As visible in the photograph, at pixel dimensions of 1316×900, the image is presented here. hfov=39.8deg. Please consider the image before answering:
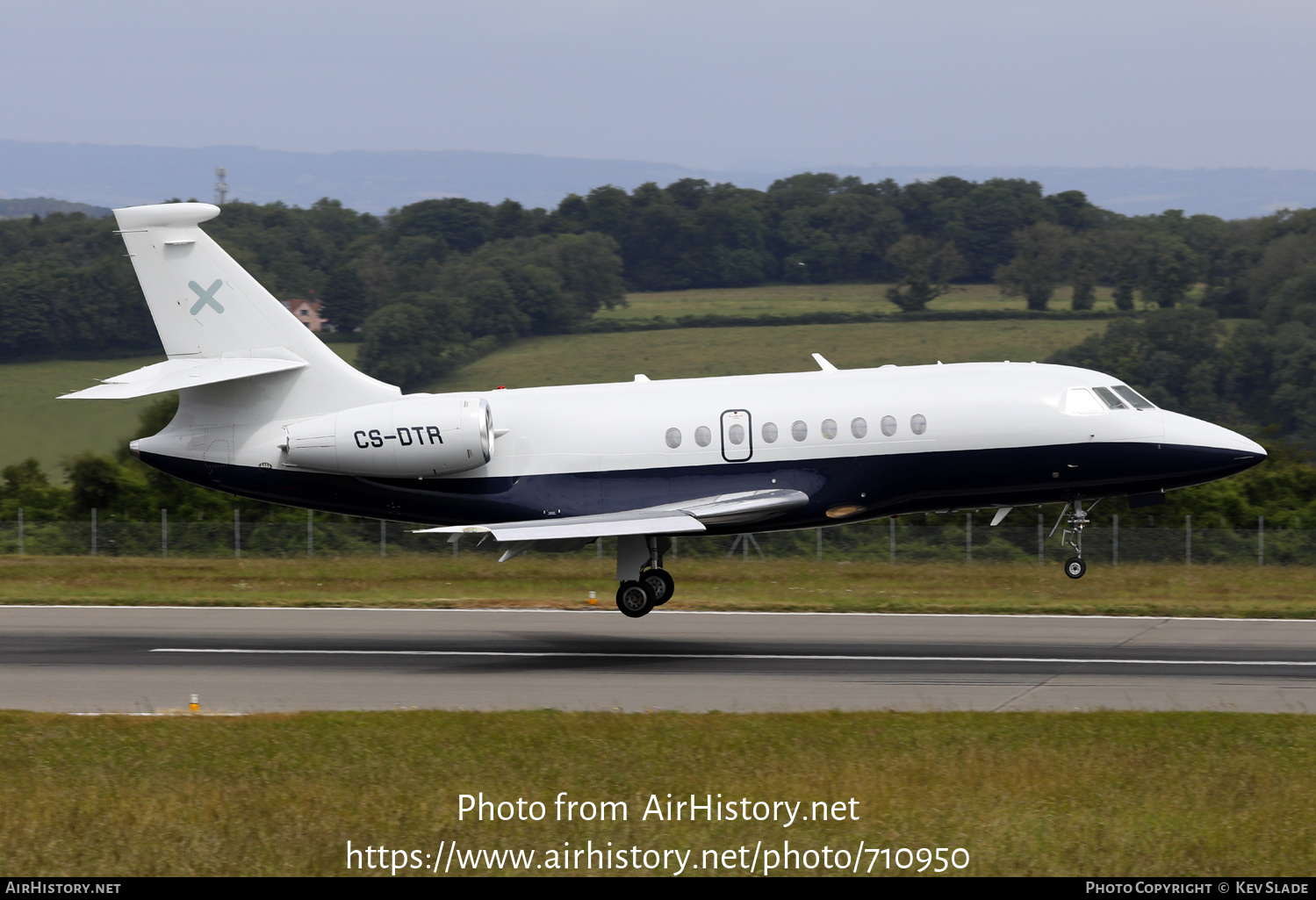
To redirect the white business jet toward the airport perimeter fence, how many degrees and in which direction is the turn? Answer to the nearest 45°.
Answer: approximately 90° to its left

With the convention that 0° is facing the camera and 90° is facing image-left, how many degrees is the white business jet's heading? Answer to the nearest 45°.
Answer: approximately 270°
